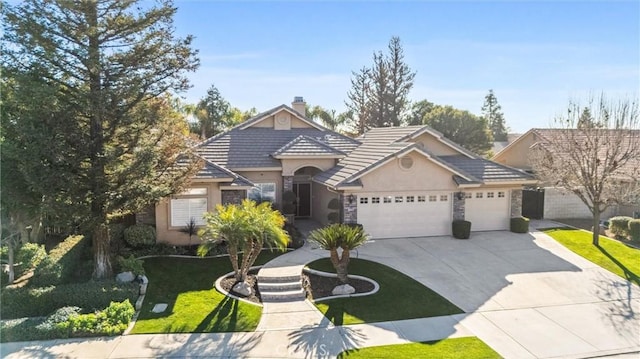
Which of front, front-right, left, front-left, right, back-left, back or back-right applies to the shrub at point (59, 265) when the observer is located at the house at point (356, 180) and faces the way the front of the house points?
front-right

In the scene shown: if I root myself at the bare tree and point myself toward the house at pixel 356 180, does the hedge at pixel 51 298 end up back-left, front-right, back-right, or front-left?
front-left

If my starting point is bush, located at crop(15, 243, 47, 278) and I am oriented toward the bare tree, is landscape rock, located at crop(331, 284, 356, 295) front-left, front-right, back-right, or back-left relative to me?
front-right

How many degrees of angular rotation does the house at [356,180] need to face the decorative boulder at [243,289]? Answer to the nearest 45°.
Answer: approximately 45° to its right

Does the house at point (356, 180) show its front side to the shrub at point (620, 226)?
no

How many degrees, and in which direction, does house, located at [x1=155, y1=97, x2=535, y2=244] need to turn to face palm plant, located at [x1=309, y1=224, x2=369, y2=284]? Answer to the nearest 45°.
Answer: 0° — it already faces it

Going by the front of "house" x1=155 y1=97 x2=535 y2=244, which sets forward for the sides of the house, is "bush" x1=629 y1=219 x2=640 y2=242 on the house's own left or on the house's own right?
on the house's own left

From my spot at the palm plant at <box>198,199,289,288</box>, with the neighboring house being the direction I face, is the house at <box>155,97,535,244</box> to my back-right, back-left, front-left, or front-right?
front-left

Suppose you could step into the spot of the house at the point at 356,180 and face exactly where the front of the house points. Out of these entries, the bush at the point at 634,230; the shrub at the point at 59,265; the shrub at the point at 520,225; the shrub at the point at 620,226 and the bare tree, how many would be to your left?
4

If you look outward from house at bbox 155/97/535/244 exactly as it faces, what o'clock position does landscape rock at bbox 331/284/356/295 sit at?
The landscape rock is roughly at 12 o'clock from the house.

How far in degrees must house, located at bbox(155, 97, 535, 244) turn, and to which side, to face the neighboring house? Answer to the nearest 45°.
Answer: approximately 90° to its left

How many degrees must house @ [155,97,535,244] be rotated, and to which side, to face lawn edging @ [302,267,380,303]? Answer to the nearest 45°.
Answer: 0° — it already faces it

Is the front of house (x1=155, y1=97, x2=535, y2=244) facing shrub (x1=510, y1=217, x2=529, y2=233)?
no

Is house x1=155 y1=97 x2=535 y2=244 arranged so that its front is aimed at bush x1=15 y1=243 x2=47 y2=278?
no

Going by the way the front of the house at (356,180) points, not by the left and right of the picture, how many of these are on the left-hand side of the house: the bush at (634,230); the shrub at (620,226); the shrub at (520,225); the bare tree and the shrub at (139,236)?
4

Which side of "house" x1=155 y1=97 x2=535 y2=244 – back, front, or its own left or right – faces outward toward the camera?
front

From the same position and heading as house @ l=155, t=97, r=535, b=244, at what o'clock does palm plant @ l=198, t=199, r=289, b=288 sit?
The palm plant is roughly at 1 o'clock from the house.

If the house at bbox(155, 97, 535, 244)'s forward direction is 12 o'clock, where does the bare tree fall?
The bare tree is roughly at 9 o'clock from the house.
